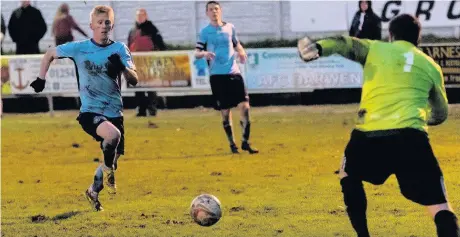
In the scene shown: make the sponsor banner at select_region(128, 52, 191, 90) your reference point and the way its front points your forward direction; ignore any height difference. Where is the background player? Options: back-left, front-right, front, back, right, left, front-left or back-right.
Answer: front

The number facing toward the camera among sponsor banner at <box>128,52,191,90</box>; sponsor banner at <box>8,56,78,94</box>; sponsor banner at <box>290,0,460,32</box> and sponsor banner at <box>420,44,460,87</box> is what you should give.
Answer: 4

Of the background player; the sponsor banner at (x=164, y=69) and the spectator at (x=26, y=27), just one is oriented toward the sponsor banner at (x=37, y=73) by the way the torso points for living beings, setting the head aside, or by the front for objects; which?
the spectator

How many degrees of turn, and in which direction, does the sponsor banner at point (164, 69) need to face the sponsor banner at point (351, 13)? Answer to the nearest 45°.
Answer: approximately 135° to its left

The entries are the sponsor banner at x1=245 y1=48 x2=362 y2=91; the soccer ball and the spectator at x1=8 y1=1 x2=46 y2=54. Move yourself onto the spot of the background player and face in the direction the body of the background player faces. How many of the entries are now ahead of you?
1

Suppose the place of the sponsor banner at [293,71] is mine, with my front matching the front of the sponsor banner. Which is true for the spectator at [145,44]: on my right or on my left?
on my right

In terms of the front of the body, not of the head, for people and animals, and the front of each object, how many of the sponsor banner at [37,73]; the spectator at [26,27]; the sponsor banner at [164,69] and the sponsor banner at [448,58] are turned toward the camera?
4

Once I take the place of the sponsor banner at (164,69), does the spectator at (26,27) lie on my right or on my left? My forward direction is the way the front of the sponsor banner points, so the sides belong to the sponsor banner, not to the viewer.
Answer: on my right

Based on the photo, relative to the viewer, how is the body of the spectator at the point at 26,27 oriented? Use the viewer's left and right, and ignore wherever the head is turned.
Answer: facing the viewer

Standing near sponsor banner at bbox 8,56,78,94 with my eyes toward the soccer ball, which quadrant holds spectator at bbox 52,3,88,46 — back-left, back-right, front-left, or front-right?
back-left

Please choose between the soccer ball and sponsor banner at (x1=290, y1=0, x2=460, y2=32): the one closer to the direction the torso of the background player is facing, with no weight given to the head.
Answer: the soccer ball

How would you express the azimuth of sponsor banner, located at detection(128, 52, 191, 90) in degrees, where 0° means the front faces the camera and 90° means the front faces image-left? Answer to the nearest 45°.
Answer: approximately 0°

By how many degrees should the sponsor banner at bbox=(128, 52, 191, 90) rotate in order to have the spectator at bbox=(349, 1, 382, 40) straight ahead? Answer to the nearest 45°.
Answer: approximately 90° to its left

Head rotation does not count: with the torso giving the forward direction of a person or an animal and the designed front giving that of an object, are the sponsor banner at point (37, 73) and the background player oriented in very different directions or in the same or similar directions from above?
same or similar directions

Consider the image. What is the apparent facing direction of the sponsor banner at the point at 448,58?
toward the camera

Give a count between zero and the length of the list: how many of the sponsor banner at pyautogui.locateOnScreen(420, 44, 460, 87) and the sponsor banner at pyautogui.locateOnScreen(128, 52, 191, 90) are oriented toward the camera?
2

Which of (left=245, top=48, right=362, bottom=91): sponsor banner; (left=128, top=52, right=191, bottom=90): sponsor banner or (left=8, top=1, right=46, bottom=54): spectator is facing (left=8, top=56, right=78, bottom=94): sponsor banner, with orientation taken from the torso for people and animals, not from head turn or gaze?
the spectator

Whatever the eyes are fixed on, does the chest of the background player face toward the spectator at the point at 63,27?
no
